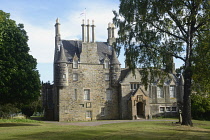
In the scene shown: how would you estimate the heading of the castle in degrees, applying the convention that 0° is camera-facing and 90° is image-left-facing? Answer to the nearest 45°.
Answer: approximately 0°
